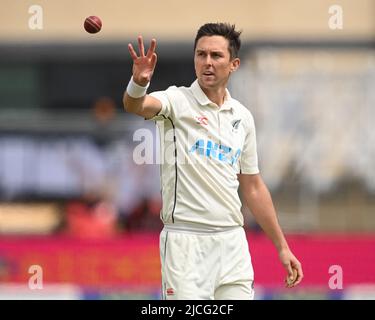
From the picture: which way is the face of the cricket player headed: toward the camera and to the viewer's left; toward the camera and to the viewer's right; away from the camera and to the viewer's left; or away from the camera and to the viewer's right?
toward the camera and to the viewer's left

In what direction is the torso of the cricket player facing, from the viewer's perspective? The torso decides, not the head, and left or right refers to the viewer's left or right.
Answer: facing the viewer and to the right of the viewer
